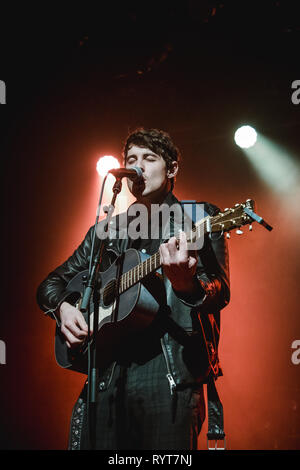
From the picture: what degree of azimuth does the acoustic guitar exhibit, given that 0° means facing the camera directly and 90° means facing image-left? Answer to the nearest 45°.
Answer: approximately 45°

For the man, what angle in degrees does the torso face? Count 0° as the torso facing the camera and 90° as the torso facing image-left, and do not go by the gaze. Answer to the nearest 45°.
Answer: approximately 45°

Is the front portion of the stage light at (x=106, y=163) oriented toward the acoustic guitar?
yes

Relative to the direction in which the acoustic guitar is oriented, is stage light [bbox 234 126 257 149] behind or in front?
behind

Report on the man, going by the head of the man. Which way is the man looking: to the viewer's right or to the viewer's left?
to the viewer's left

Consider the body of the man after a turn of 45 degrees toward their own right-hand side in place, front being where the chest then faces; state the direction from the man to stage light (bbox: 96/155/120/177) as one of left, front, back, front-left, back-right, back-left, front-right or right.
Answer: right
